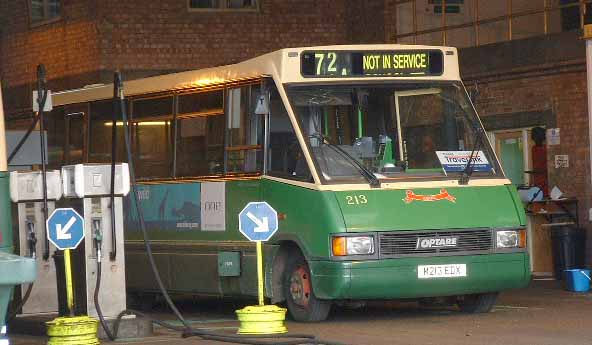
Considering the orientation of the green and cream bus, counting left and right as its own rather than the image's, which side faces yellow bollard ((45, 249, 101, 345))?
right

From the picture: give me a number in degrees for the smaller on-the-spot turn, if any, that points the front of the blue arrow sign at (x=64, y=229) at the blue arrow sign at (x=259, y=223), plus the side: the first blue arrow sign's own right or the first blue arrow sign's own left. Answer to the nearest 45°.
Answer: approximately 90° to the first blue arrow sign's own left

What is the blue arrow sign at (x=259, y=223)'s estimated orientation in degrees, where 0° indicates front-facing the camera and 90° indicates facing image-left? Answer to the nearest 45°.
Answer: approximately 0°

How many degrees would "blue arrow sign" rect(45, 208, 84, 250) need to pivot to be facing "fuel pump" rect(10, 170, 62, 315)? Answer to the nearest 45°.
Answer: approximately 180°

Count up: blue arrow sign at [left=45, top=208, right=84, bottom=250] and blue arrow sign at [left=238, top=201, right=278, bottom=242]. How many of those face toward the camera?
2

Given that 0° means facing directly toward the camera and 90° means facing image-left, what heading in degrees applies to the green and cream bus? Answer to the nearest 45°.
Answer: approximately 315°

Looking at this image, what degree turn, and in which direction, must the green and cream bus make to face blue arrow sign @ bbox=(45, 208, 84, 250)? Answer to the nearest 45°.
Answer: approximately 90° to its right

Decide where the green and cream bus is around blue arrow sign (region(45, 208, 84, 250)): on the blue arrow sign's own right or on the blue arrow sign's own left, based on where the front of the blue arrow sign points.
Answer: on the blue arrow sign's own left

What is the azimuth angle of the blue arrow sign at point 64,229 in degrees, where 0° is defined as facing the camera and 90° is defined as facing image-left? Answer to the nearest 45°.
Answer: approximately 0°

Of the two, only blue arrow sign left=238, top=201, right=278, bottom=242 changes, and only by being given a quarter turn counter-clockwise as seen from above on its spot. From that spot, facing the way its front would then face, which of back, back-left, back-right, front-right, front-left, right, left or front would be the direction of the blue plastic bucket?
front-left

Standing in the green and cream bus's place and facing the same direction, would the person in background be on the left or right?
on its left
